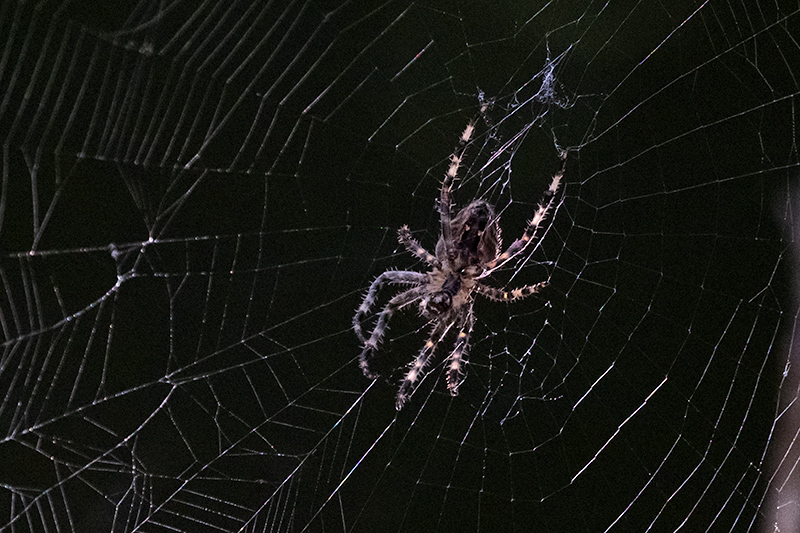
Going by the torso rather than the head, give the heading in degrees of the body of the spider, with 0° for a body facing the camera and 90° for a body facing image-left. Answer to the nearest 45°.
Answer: approximately 45°
